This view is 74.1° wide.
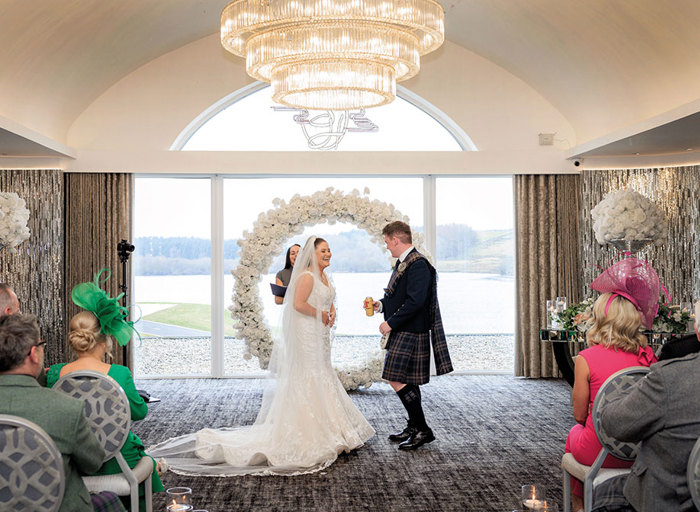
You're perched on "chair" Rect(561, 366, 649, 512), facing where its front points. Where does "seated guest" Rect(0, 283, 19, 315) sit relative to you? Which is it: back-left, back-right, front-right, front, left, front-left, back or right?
front-left

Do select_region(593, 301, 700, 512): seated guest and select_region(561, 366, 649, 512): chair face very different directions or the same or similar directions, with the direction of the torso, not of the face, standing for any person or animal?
same or similar directions

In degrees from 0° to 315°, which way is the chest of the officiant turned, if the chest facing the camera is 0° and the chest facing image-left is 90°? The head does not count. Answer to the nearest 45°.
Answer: approximately 315°

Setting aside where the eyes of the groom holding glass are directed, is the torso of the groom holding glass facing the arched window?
no

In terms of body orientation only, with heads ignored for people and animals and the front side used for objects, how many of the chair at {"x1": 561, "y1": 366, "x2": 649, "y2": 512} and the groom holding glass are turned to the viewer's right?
0

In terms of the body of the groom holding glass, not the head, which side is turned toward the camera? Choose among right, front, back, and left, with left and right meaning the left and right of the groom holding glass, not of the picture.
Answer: left

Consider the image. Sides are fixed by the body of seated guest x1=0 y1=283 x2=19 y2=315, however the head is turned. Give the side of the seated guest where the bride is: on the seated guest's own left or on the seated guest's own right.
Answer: on the seated guest's own right

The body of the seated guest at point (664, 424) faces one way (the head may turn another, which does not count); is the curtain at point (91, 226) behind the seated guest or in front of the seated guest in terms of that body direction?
in front

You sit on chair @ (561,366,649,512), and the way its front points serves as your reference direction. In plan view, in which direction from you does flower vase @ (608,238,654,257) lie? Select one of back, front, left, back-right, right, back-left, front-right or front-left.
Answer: front-right

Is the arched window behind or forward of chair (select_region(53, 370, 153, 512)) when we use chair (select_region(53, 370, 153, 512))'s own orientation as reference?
forward

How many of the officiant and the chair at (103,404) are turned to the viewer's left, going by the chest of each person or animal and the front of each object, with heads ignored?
0

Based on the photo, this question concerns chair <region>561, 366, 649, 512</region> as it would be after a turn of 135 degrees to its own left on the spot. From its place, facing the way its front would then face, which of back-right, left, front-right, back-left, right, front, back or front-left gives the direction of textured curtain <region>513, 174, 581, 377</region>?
back

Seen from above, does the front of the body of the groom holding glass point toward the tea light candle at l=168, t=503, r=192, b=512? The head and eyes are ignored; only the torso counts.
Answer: no

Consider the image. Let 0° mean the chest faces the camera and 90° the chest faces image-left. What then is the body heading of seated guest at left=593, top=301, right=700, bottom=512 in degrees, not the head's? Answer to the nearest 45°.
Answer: approximately 135°

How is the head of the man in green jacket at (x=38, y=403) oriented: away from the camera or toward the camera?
away from the camera

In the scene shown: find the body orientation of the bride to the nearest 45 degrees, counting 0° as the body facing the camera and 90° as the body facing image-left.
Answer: approximately 270°

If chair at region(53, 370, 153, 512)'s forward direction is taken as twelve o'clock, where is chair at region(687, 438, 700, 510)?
chair at region(687, 438, 700, 510) is roughly at 3 o'clock from chair at region(53, 370, 153, 512).
